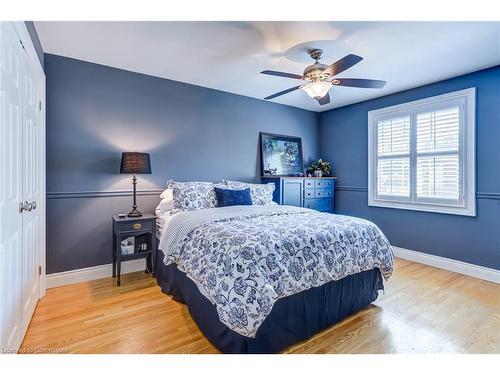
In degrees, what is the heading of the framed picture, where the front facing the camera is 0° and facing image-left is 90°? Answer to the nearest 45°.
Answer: approximately 315°

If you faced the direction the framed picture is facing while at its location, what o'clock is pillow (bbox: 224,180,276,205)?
The pillow is roughly at 2 o'clock from the framed picture.

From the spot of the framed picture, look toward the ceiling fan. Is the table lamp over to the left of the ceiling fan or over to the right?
right

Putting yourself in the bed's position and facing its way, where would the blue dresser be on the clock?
The blue dresser is roughly at 8 o'clock from the bed.

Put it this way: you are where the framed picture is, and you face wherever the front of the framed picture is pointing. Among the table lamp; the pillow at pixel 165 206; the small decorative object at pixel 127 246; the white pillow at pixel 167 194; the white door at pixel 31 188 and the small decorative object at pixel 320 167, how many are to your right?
5

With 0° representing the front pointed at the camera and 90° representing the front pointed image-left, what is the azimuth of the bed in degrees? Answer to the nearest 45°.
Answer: approximately 315°

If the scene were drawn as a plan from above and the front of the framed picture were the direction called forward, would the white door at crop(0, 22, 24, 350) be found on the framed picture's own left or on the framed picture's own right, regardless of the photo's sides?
on the framed picture's own right

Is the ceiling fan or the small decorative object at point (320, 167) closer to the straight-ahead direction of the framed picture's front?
the ceiling fan

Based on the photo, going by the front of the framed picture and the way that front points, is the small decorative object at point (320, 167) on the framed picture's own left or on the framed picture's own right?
on the framed picture's own left

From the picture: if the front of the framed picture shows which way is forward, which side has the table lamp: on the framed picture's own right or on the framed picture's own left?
on the framed picture's own right

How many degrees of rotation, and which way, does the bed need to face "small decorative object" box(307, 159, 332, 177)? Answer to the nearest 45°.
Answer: approximately 135° to its left

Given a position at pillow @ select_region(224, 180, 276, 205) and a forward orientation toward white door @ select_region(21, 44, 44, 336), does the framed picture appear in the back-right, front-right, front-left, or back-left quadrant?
back-right

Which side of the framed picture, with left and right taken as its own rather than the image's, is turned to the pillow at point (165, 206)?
right

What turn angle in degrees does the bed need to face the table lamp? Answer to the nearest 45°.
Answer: approximately 180°
